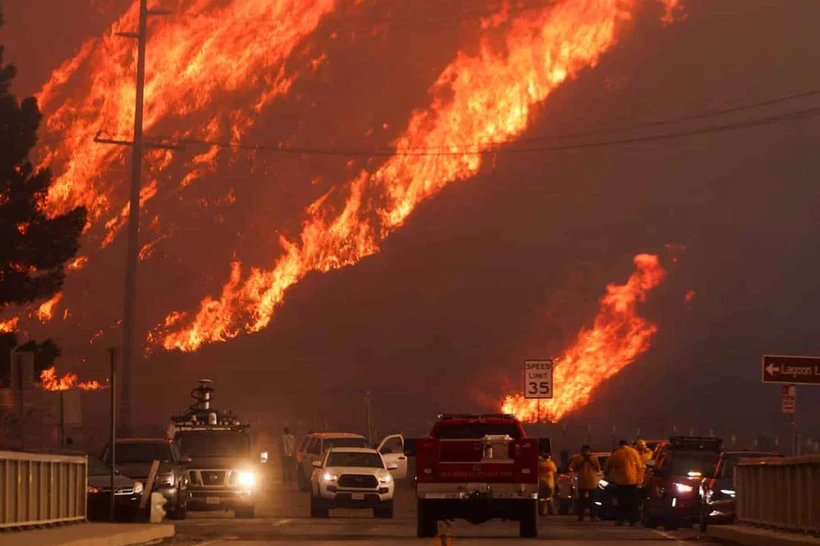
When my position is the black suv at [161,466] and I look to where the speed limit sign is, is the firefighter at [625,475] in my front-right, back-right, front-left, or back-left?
front-right

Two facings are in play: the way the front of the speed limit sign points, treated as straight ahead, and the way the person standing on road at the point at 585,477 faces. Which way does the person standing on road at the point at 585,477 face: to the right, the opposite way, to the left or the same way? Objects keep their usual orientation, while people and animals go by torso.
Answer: the opposite way

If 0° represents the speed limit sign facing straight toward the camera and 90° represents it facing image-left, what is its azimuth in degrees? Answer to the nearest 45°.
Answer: approximately 0°

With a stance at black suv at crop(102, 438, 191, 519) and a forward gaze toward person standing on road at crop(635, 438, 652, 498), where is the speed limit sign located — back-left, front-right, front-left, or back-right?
front-left

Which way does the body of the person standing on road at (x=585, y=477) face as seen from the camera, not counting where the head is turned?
away from the camera

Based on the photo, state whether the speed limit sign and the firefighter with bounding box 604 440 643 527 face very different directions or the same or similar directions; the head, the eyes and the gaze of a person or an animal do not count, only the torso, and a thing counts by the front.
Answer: very different directions

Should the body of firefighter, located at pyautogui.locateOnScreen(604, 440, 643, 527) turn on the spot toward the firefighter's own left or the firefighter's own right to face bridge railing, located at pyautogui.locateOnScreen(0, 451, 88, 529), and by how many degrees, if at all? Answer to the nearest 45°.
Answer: approximately 135° to the firefighter's own left

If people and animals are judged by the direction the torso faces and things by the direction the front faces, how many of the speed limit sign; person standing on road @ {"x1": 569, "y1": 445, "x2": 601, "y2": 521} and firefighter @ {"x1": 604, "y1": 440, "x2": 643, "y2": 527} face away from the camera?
2

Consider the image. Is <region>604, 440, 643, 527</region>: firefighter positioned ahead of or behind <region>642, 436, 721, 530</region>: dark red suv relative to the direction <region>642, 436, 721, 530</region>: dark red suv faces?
ahead

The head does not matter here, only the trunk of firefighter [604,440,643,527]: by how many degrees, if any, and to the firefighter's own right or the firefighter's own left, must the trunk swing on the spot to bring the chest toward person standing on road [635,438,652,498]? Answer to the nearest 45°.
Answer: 0° — they already face them

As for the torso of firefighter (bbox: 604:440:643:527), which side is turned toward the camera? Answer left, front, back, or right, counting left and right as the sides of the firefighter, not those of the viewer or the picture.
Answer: back
